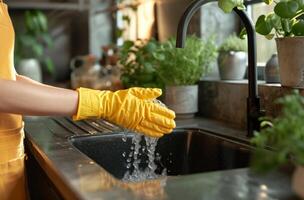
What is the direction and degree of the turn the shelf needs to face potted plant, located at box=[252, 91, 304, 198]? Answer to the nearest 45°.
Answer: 0° — it already faces it

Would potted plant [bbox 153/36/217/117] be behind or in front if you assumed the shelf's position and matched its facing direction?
in front

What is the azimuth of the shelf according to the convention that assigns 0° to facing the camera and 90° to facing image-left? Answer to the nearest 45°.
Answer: approximately 0°

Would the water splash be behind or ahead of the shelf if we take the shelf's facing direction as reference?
ahead
